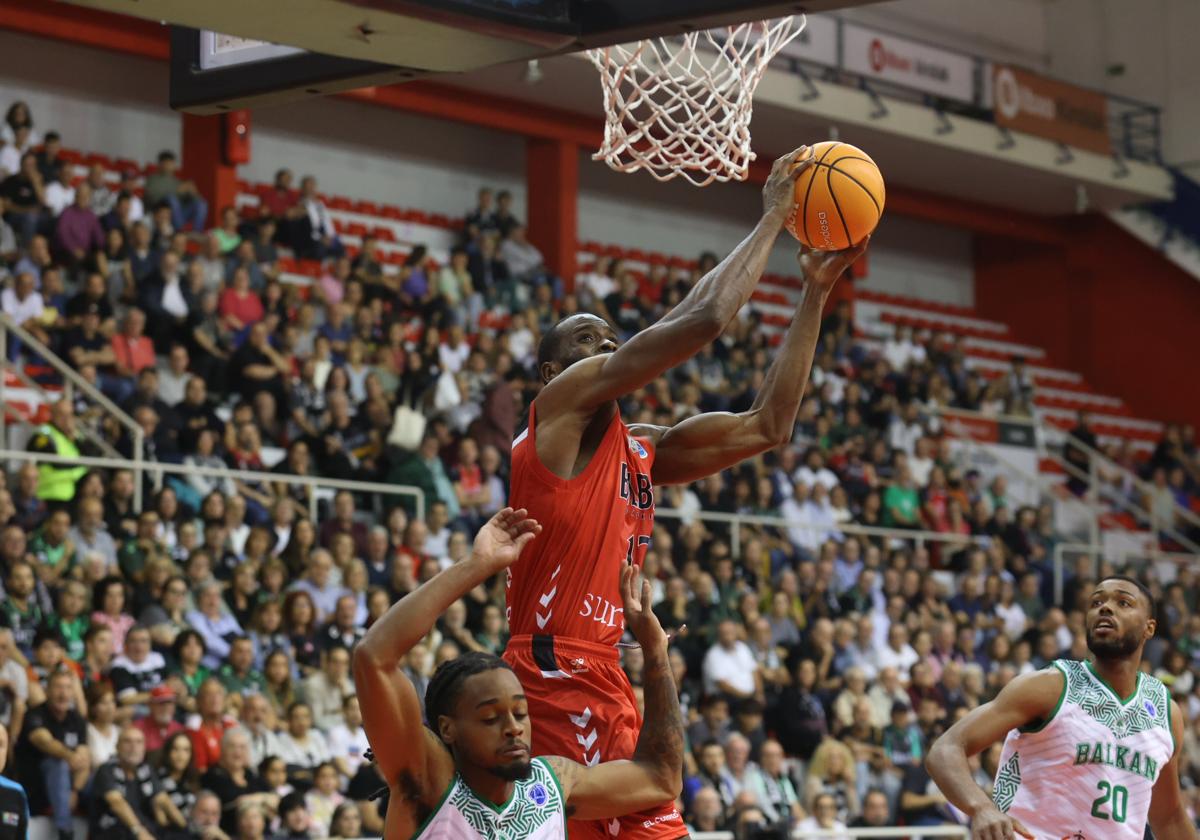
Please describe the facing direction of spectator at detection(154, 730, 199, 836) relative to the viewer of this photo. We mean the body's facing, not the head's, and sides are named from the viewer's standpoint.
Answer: facing the viewer and to the right of the viewer

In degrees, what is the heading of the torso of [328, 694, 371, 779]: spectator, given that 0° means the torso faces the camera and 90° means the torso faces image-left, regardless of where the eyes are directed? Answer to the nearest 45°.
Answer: approximately 315°

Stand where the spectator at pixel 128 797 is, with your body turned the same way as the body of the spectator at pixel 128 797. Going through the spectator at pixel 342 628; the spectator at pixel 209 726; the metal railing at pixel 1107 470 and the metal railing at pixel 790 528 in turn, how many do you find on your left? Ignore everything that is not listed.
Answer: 4

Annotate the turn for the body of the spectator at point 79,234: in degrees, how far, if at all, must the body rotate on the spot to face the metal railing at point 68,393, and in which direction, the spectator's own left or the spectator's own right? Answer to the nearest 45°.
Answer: approximately 45° to the spectator's own right

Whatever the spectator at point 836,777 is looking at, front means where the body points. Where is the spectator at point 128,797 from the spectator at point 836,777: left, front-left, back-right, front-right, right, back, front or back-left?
front-right

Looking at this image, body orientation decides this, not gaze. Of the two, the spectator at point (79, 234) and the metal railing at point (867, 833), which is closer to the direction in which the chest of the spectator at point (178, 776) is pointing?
the metal railing

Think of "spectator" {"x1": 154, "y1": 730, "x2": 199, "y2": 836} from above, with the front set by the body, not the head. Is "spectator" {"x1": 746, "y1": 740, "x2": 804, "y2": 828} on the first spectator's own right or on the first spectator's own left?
on the first spectator's own left

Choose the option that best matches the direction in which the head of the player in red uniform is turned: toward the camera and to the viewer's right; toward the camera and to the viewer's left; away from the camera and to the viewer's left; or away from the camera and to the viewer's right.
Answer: toward the camera and to the viewer's right

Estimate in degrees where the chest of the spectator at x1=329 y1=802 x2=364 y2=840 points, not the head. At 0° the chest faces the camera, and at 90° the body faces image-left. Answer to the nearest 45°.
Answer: approximately 315°

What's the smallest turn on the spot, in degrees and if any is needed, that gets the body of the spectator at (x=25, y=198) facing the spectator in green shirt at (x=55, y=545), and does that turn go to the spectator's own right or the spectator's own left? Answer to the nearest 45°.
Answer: approximately 45° to the spectator's own right
